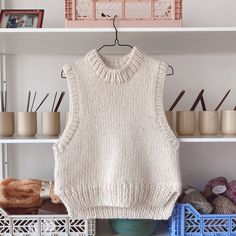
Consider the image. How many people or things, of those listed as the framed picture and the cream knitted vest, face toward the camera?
2

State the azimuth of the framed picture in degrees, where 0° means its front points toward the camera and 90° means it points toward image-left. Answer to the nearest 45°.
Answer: approximately 0°
